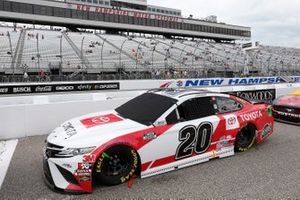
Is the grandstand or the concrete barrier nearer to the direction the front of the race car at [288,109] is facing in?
the concrete barrier

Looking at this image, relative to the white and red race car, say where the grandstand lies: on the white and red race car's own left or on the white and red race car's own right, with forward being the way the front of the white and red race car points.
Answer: on the white and red race car's own right

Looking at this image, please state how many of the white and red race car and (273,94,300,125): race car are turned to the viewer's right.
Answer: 0

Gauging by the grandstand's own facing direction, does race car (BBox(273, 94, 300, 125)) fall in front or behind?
in front

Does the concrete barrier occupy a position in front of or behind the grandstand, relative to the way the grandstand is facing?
in front

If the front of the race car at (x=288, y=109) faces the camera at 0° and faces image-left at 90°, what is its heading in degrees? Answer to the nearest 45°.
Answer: approximately 45°

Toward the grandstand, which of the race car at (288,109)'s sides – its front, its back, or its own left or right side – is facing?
right

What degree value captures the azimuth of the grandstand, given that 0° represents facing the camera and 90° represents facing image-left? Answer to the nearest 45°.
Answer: approximately 315°

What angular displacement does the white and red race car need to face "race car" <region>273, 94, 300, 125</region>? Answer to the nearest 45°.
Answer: approximately 180°

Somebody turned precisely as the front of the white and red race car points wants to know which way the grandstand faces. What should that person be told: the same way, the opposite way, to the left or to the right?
to the left
